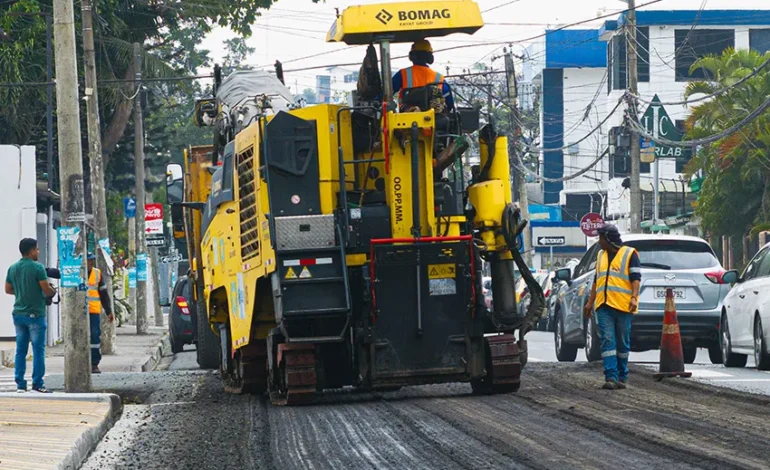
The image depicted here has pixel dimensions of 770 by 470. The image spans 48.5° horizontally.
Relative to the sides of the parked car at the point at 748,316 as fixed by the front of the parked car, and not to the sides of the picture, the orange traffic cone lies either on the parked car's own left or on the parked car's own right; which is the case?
on the parked car's own left

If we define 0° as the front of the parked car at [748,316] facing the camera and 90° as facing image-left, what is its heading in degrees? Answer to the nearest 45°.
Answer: approximately 135°

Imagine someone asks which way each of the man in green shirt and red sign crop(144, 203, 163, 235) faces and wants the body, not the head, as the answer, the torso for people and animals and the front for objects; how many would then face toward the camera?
1

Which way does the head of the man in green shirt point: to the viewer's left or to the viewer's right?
to the viewer's right

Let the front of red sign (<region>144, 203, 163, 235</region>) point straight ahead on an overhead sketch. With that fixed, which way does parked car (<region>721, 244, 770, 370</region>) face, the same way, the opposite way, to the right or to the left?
the opposite way

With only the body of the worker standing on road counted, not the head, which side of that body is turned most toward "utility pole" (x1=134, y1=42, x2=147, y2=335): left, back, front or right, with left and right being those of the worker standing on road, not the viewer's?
right
